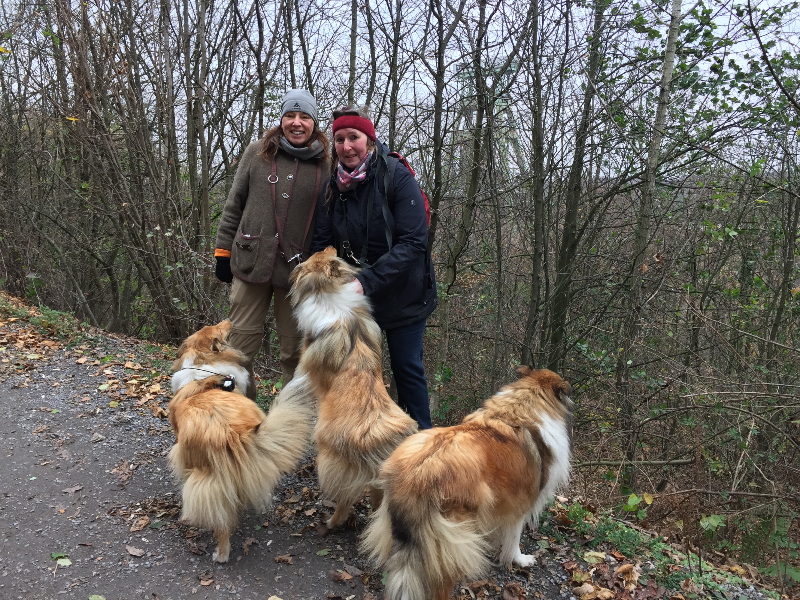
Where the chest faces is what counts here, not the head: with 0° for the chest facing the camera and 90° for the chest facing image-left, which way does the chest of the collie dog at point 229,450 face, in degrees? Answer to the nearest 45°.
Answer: approximately 180°

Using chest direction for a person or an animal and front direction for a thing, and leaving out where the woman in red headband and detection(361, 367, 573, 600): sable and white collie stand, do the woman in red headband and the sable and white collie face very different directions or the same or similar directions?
very different directions

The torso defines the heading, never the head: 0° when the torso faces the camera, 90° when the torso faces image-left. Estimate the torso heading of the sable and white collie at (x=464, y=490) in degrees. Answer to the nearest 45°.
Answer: approximately 225°

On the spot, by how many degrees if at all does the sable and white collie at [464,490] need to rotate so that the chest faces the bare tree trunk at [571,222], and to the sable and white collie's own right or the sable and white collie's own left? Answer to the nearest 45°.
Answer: approximately 45° to the sable and white collie's own left

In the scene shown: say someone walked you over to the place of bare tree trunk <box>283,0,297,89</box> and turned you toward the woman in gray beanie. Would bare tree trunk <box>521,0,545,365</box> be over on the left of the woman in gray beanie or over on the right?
left

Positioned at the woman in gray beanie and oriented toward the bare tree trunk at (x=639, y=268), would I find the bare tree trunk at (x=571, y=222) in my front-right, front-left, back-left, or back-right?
front-left

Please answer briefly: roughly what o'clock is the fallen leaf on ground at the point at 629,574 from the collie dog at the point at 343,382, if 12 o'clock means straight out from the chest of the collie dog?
The fallen leaf on ground is roughly at 3 o'clock from the collie dog.

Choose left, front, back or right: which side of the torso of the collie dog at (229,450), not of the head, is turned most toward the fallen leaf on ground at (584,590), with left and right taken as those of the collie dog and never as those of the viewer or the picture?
right

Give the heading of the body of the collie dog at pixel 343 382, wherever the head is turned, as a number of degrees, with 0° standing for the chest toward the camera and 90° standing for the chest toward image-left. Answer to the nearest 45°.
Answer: approximately 180°

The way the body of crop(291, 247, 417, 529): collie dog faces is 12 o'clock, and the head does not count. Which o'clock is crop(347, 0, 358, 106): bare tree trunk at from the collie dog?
The bare tree trunk is roughly at 12 o'clock from the collie dog.

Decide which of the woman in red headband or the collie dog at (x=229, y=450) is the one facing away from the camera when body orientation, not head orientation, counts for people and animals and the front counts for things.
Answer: the collie dog

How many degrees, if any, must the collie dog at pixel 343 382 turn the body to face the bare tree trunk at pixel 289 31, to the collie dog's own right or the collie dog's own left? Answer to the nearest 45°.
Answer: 0° — it already faces it
